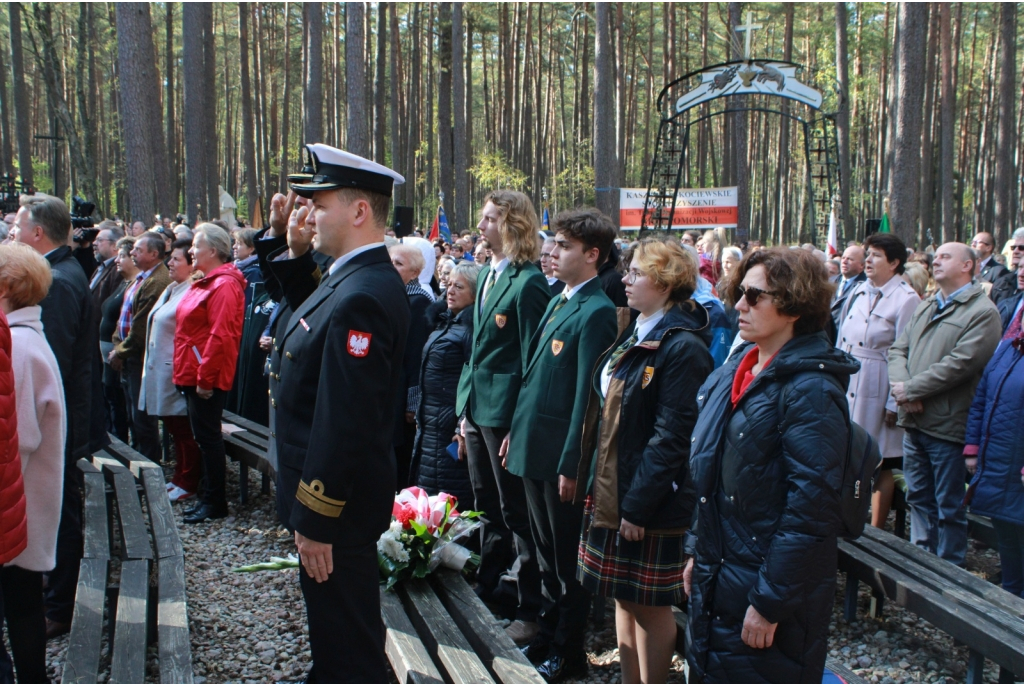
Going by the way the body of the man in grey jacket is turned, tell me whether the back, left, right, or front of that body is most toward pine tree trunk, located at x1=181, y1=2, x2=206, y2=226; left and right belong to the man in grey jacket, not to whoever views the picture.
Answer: right

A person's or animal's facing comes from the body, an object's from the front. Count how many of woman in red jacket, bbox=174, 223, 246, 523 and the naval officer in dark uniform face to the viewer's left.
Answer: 2

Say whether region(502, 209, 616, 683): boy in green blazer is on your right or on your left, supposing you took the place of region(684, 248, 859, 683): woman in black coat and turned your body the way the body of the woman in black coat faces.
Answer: on your right

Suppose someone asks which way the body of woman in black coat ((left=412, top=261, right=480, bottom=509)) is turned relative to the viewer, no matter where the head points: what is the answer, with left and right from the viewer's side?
facing the viewer and to the left of the viewer

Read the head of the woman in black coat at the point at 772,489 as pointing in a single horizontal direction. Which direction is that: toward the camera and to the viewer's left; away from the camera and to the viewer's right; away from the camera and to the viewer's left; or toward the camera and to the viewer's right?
toward the camera and to the viewer's left

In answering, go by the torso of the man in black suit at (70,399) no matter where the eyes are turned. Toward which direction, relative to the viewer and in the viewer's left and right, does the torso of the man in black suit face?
facing to the left of the viewer

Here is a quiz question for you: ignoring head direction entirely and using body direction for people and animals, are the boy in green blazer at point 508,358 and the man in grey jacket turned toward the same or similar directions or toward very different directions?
same or similar directions

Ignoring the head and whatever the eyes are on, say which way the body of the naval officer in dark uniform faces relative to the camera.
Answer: to the viewer's left

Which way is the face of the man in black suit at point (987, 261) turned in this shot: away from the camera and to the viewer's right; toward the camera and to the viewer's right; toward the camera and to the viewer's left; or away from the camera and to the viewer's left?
toward the camera and to the viewer's left

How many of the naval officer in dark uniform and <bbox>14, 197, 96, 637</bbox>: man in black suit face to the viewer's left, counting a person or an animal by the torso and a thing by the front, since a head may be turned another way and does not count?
2
